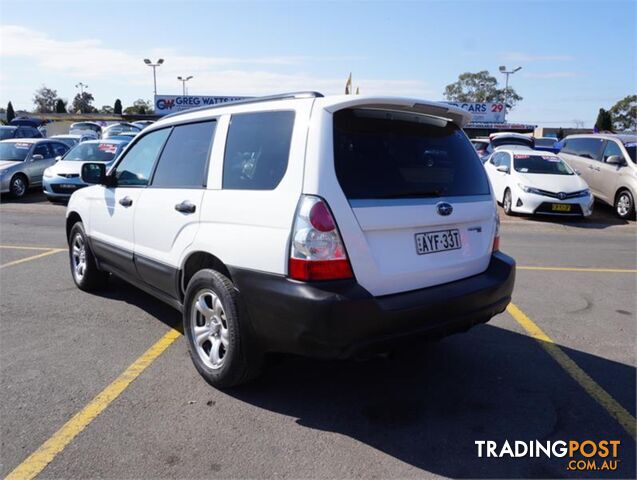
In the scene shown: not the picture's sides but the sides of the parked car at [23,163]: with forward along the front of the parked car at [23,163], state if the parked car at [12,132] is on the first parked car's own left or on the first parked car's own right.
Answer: on the first parked car's own right

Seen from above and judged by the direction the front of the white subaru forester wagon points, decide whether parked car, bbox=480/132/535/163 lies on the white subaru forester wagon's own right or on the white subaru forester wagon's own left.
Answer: on the white subaru forester wagon's own right

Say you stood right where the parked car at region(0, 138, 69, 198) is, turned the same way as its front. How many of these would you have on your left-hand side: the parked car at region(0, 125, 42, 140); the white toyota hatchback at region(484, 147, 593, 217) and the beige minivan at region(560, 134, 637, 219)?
2

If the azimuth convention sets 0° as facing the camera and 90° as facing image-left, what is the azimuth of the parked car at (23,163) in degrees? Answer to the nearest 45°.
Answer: approximately 45°

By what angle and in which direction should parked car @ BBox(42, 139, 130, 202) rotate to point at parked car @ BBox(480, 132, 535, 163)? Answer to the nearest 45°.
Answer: approximately 135° to its left

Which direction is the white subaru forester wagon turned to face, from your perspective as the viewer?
facing away from the viewer and to the left of the viewer

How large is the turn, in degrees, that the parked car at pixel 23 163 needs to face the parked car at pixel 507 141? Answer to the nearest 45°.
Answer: approximately 135° to its left

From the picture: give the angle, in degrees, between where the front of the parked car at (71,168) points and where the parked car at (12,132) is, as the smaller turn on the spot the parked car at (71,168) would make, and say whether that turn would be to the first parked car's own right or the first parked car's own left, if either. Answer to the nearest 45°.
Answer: approximately 135° to the first parked car's own right

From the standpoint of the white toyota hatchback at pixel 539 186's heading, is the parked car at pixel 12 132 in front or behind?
behind

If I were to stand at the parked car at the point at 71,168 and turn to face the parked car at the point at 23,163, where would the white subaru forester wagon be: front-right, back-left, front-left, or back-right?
back-left

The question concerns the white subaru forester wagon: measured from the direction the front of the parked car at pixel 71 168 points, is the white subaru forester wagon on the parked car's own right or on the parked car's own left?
on the parked car's own left

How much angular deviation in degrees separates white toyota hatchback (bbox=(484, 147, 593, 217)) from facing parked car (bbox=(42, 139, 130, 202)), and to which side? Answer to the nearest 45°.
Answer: approximately 135° to its right
